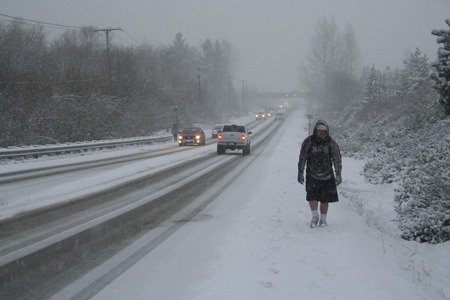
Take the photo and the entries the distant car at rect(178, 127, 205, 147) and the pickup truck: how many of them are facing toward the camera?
1

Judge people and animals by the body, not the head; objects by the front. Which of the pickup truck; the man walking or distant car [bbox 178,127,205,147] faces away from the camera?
the pickup truck

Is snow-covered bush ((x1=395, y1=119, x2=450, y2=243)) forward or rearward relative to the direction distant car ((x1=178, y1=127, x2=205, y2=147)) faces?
forward

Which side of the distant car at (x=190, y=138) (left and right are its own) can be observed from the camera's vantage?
front

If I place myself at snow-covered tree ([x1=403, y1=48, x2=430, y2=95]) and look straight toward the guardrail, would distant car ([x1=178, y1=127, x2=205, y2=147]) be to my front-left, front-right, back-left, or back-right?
front-right

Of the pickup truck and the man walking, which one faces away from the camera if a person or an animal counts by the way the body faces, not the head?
the pickup truck

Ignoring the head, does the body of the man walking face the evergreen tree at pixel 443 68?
no

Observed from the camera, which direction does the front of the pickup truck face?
facing away from the viewer

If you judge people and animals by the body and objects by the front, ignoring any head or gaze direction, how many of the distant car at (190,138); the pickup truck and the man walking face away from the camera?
1

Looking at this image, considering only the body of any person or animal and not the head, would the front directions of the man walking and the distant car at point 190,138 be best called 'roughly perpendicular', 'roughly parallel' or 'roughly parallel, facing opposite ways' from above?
roughly parallel

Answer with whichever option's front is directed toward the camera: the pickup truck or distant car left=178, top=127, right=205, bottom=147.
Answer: the distant car

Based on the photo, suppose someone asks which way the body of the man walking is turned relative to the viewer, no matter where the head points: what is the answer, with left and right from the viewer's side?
facing the viewer

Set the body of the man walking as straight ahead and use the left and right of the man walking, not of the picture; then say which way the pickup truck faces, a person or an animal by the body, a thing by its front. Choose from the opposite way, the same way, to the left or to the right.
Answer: the opposite way

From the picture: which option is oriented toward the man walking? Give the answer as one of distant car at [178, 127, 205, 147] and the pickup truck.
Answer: the distant car

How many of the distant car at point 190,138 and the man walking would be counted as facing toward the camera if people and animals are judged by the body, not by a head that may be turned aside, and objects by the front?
2

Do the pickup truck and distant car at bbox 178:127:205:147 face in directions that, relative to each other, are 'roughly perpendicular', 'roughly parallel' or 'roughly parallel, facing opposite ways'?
roughly parallel, facing opposite ways

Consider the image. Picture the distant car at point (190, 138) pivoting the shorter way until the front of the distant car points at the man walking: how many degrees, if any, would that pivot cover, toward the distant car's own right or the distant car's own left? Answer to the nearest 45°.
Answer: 0° — it already faces them

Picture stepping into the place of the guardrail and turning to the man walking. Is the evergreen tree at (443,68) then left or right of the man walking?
left

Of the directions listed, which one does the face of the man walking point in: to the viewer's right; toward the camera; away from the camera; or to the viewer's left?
toward the camera

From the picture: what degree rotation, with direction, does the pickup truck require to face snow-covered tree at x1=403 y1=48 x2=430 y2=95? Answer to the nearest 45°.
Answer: approximately 45° to its right

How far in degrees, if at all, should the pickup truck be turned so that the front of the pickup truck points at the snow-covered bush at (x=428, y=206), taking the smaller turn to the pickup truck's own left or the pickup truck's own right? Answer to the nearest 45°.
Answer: approximately 180°
